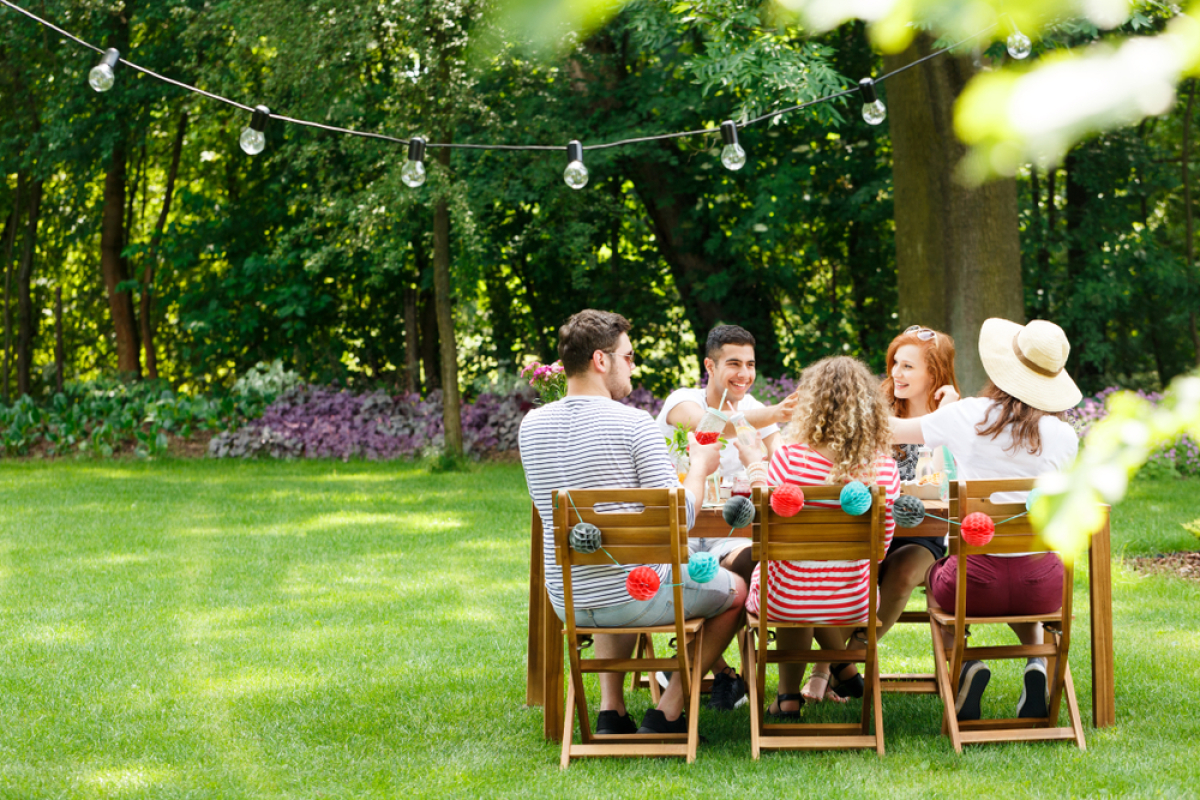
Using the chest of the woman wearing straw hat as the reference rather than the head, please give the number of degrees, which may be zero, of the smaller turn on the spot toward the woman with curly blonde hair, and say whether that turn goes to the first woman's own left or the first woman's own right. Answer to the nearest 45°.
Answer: approximately 135° to the first woman's own left

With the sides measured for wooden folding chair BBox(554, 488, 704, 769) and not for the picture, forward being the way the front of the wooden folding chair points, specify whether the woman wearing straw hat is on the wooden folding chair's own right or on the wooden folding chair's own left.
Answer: on the wooden folding chair's own right

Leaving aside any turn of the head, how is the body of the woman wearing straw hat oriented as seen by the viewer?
away from the camera

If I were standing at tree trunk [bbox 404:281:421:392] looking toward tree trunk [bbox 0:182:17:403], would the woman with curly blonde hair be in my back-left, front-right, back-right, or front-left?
back-left

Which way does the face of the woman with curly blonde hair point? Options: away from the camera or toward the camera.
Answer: away from the camera

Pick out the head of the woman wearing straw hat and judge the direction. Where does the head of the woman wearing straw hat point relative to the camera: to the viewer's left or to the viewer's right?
to the viewer's left

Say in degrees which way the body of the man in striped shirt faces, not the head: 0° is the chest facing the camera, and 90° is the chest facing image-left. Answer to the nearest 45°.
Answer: approximately 225°

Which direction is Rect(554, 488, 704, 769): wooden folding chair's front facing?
away from the camera

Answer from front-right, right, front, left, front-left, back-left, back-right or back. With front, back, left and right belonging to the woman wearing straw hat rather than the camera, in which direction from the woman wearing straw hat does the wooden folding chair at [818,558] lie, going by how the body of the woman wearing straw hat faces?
back-left

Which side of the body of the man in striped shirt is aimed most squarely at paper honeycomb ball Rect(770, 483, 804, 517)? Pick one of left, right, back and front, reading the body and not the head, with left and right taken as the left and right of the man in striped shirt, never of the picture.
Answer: right

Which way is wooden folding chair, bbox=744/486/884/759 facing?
away from the camera

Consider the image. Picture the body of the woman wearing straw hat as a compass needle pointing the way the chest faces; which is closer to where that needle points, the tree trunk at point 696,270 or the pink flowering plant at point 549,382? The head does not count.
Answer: the tree trunk

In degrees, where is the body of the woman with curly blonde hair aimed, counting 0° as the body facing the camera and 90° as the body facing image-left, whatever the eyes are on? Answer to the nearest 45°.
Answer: approximately 180°

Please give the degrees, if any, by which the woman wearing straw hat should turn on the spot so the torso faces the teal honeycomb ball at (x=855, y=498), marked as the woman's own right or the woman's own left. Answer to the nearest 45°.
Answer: approximately 135° to the woman's own left
